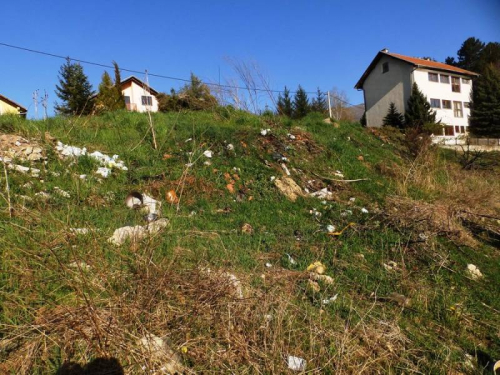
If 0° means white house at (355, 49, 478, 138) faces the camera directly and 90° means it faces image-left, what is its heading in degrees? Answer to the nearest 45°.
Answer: approximately 315°

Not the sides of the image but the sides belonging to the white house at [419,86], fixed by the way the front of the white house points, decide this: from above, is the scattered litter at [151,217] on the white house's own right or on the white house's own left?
on the white house's own right

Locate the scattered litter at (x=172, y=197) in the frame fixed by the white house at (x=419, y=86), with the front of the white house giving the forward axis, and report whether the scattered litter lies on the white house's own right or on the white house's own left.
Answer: on the white house's own right

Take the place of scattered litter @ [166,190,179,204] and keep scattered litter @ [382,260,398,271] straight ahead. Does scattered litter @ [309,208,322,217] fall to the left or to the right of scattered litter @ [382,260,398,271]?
left

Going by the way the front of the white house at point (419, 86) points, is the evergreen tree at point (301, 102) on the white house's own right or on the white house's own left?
on the white house's own right

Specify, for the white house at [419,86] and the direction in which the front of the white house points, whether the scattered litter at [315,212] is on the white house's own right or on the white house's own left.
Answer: on the white house's own right

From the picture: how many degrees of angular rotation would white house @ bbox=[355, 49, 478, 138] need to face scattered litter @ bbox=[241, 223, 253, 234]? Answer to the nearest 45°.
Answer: approximately 45° to its right

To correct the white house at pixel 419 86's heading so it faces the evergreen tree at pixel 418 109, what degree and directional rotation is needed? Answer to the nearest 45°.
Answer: approximately 45° to its right

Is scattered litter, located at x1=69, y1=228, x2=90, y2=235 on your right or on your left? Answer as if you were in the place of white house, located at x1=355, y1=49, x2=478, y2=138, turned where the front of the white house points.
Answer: on your right
